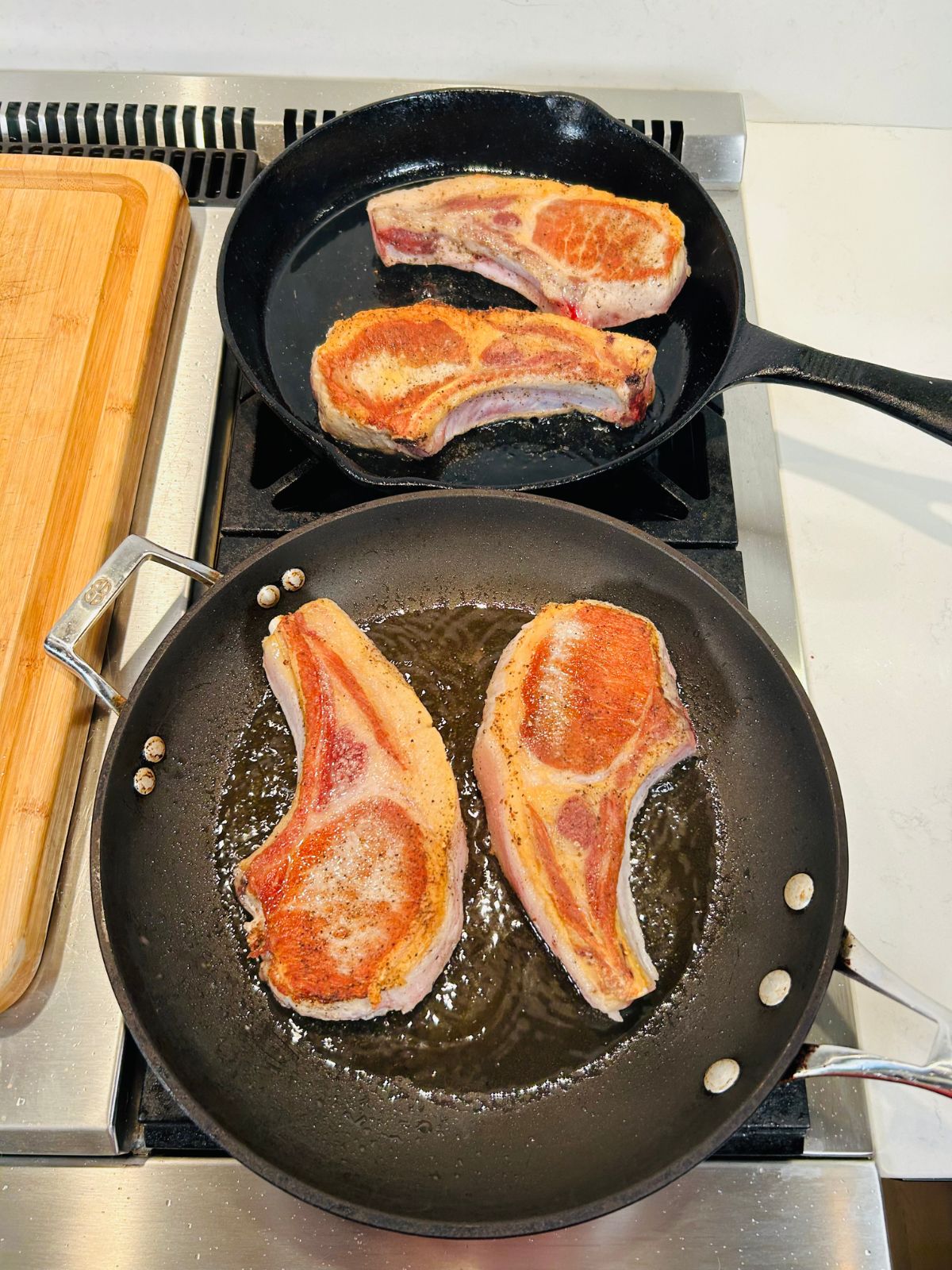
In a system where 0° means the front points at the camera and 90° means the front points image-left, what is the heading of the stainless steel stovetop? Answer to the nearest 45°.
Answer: approximately 0°
